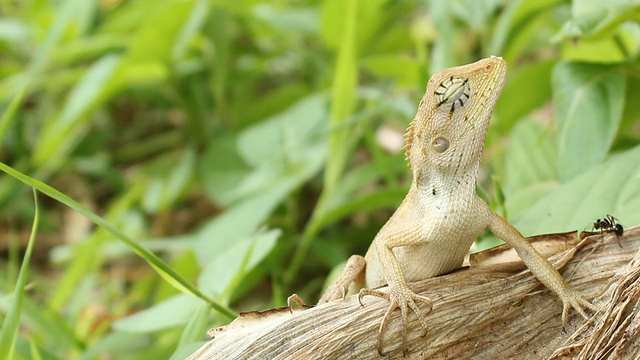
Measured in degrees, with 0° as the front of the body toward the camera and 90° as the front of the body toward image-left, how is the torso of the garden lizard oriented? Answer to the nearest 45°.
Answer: approximately 315°

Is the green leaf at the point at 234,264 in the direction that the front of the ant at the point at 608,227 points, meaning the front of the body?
yes

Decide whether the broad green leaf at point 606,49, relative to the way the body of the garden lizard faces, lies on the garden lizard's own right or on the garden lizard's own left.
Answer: on the garden lizard's own left

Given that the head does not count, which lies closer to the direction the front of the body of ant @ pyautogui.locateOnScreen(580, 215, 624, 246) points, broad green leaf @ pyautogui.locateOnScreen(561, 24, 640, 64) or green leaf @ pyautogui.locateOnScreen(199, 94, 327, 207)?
the green leaf

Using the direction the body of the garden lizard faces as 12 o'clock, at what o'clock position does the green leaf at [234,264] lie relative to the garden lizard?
The green leaf is roughly at 5 o'clock from the garden lizard.

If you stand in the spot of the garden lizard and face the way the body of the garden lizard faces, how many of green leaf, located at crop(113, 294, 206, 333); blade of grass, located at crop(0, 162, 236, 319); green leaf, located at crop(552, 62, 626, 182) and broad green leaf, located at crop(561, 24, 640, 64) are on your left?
2

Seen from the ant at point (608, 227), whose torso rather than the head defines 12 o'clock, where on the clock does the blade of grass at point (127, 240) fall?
The blade of grass is roughly at 11 o'clock from the ant.

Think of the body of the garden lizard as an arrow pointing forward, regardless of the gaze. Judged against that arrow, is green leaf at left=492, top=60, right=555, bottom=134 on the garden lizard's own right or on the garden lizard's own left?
on the garden lizard's own left

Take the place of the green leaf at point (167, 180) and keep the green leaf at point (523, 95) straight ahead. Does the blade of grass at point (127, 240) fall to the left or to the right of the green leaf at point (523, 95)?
right

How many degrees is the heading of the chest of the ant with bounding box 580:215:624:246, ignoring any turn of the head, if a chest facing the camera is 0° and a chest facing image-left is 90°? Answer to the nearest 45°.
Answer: approximately 90°

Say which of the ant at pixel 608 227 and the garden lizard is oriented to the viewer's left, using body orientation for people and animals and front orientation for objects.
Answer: the ant

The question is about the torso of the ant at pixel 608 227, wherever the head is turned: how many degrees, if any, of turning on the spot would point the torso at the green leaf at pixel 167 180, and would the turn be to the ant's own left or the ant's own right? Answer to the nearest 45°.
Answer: approximately 45° to the ant's own right

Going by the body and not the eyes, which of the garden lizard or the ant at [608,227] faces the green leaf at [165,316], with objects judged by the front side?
the ant
